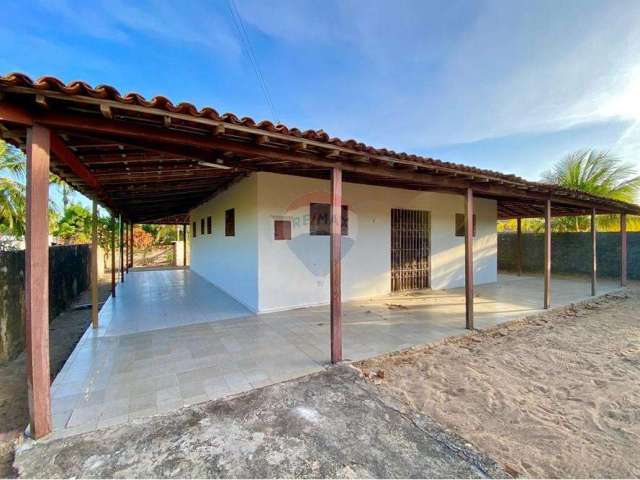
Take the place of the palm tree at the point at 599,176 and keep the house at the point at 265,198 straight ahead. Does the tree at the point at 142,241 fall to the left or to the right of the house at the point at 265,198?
right

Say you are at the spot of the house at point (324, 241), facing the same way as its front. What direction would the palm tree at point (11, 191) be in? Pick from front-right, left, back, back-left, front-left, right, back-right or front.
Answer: back-right

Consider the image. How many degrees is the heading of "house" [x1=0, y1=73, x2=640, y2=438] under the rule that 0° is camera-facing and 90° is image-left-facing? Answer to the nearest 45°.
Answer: approximately 315°

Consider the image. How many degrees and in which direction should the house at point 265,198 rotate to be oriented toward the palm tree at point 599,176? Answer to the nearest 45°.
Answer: approximately 90° to its left
